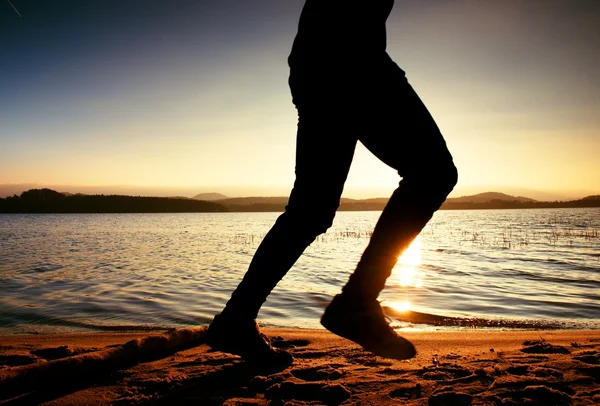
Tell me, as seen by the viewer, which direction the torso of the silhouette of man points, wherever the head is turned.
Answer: to the viewer's right
